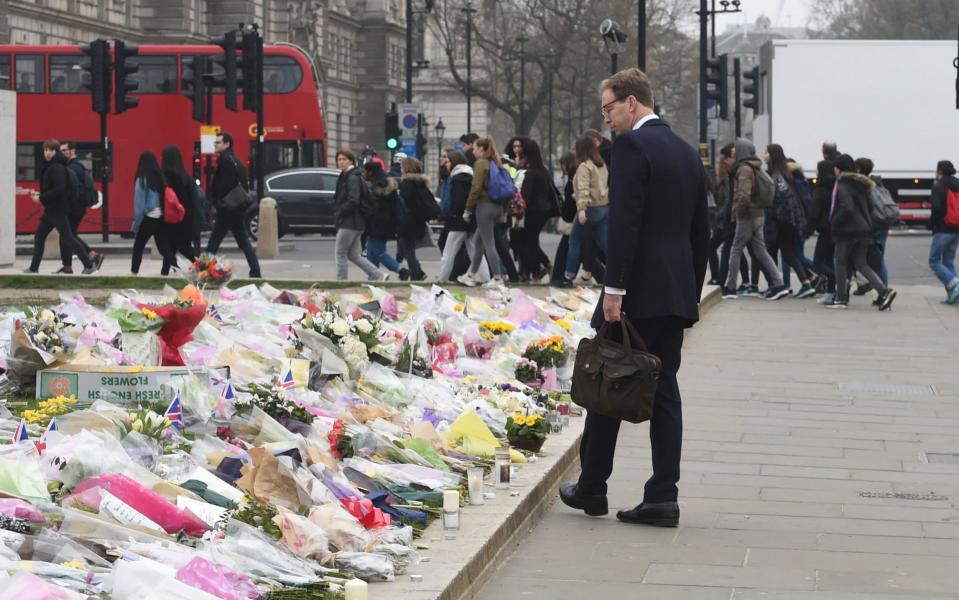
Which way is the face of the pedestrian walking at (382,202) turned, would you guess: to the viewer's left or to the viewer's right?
to the viewer's left

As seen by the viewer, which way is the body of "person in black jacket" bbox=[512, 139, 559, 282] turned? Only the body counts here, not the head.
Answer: to the viewer's left

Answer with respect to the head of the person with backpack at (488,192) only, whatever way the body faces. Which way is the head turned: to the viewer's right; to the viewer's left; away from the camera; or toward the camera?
to the viewer's left

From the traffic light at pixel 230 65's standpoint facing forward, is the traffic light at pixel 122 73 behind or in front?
in front

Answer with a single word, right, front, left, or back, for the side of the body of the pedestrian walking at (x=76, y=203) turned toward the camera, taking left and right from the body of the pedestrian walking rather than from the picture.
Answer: left

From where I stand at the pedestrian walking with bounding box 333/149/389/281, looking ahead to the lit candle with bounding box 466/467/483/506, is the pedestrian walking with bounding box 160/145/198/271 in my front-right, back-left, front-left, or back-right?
back-right
